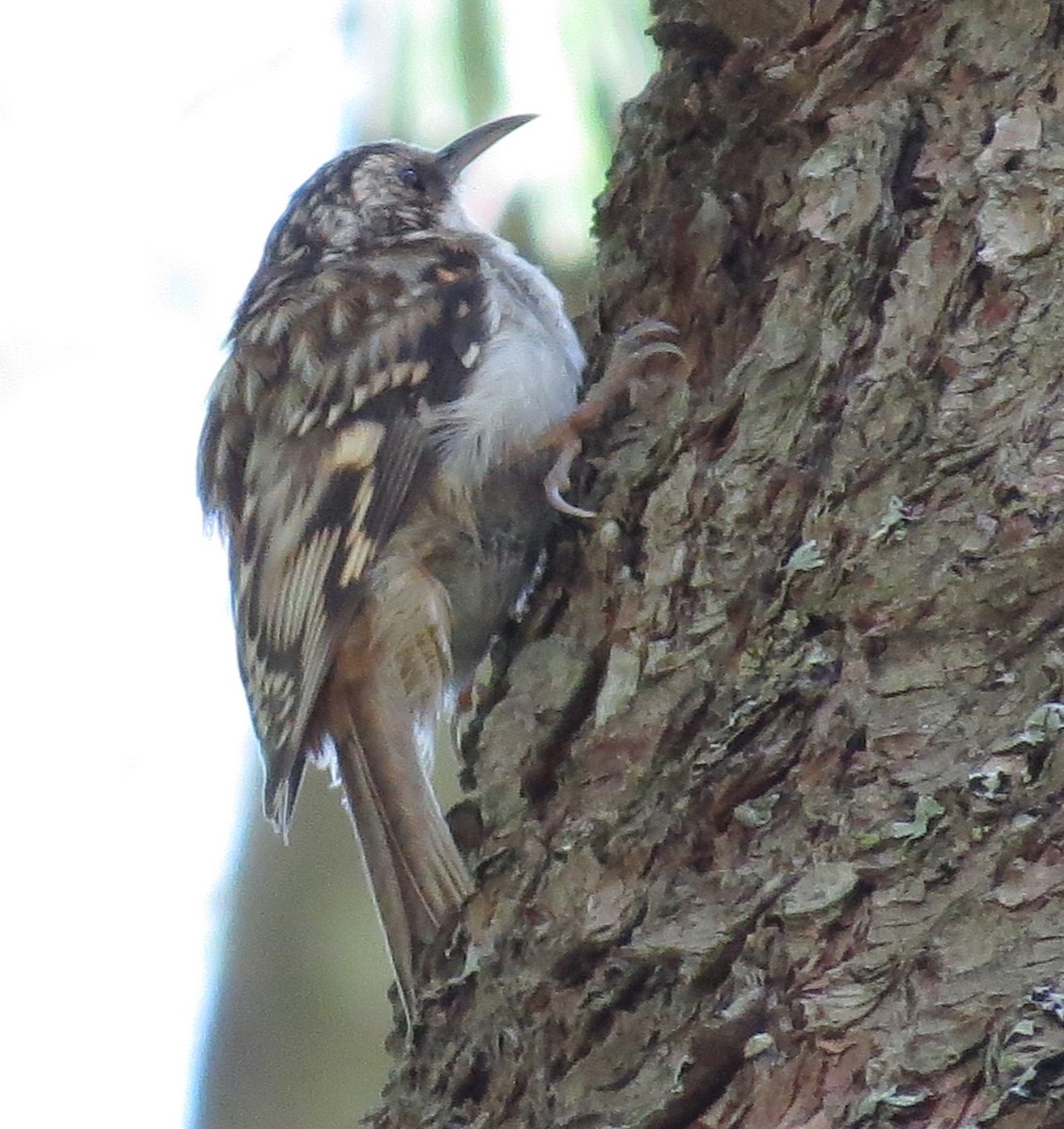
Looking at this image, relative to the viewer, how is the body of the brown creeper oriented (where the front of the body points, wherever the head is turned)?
to the viewer's right
